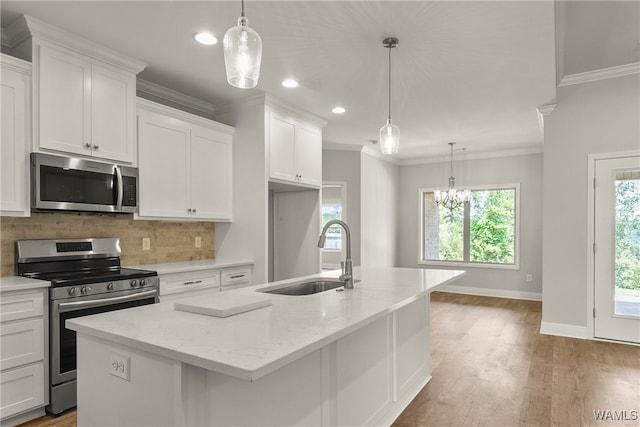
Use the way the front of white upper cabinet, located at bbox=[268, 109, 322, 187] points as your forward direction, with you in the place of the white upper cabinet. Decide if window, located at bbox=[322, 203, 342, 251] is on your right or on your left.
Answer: on your left

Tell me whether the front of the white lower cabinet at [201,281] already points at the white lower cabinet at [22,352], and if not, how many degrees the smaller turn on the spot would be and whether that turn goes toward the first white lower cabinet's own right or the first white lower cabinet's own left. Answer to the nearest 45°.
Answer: approximately 90° to the first white lower cabinet's own right

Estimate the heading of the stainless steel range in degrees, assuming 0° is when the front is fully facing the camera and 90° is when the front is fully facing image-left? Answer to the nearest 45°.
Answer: approximately 315°

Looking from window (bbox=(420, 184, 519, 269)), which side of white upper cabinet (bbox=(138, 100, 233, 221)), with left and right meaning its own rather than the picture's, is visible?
left

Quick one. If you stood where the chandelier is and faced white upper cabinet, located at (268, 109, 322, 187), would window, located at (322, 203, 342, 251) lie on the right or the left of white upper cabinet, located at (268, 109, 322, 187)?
right

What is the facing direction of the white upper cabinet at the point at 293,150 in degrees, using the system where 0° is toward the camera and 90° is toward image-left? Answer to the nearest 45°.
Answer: approximately 315°

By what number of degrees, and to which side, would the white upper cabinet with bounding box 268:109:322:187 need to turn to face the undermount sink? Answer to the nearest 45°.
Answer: approximately 45° to its right

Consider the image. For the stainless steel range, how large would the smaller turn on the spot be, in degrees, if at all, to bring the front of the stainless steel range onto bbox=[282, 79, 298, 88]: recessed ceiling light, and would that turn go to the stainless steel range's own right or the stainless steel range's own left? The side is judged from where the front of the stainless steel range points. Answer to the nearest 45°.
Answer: approximately 45° to the stainless steel range's own left

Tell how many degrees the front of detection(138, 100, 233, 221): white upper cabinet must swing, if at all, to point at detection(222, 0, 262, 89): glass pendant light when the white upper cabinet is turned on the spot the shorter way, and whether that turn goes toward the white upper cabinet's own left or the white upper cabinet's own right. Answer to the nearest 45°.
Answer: approximately 45° to the white upper cabinet's own right
